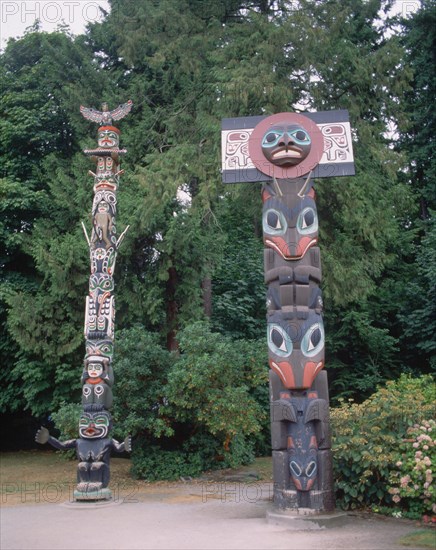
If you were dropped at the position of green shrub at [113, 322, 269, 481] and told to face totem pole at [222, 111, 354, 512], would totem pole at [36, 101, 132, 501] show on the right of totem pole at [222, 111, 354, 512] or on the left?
right

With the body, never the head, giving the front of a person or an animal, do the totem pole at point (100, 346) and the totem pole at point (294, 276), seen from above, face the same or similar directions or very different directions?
same or similar directions

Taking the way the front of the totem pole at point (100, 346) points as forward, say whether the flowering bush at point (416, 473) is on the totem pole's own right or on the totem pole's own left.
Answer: on the totem pole's own left

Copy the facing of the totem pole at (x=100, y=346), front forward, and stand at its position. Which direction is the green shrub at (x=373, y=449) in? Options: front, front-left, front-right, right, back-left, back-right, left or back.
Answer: front-left

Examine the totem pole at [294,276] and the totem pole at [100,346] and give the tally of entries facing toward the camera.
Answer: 2

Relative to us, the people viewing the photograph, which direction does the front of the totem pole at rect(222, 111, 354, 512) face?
facing the viewer

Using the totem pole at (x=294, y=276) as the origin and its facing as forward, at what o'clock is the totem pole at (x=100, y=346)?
the totem pole at (x=100, y=346) is roughly at 4 o'clock from the totem pole at (x=294, y=276).

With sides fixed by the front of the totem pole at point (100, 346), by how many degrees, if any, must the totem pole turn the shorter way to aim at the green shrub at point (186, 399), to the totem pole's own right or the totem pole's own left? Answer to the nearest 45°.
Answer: approximately 135° to the totem pole's own left

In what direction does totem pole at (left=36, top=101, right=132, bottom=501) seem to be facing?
toward the camera
